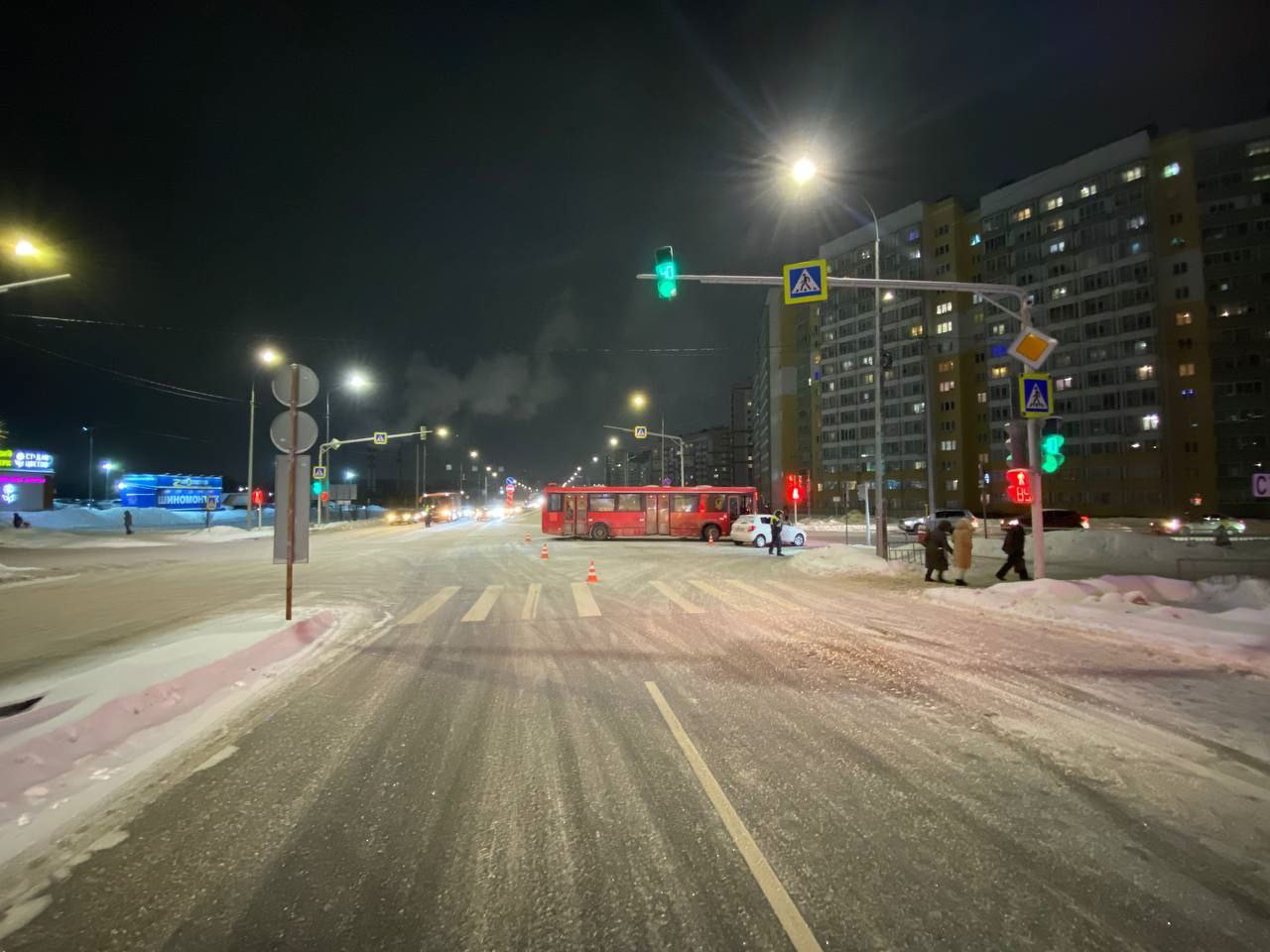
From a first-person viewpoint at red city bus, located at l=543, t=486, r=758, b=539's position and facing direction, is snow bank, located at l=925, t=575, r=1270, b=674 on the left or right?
on its right

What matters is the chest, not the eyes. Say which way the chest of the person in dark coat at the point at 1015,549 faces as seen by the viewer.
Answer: to the viewer's left

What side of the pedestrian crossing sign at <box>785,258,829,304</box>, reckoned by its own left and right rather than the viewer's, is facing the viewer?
front

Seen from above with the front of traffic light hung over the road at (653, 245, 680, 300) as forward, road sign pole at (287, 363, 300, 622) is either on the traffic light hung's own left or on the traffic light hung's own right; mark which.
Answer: on the traffic light hung's own right

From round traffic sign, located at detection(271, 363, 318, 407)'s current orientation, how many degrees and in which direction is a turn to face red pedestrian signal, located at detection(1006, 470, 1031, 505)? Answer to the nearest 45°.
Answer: approximately 90° to its right

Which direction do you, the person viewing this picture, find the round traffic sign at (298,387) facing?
facing away from the viewer

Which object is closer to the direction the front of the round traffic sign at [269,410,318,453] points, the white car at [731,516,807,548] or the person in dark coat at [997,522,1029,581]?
the white car

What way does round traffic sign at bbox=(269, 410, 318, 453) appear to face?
away from the camera

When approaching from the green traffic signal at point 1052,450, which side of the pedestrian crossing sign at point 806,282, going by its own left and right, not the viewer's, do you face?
left

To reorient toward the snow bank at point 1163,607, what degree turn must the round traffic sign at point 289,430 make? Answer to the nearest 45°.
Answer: approximately 135° to its right

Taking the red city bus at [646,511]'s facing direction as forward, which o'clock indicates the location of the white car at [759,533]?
The white car is roughly at 1 o'clock from the red city bus.

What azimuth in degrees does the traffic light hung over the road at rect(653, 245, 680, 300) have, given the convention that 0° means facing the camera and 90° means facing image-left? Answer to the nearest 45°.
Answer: approximately 0°

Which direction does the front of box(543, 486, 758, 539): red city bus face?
to the viewer's right
